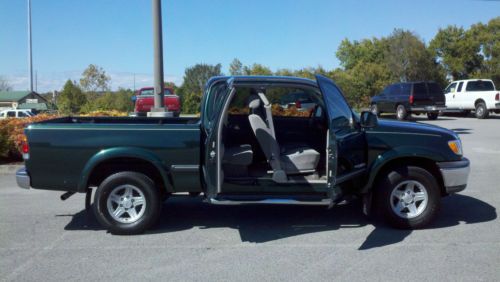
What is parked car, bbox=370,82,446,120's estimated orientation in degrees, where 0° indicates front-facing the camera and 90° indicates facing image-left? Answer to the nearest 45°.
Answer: approximately 135°

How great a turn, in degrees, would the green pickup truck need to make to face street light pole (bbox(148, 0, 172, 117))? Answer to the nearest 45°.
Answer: approximately 90° to its left

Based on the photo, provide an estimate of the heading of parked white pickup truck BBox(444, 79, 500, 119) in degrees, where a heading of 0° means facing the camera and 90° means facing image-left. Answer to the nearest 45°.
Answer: approximately 135°

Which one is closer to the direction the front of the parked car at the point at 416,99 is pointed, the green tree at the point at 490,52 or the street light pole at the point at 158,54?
the green tree

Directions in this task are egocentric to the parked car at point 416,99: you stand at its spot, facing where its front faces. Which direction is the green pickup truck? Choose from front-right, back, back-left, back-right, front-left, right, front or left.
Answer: back-left

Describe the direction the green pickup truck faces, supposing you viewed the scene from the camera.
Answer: facing to the right of the viewer

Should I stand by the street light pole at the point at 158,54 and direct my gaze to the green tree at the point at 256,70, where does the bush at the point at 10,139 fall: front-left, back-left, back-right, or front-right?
back-left

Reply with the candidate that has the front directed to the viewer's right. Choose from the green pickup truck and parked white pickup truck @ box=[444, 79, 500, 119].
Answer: the green pickup truck

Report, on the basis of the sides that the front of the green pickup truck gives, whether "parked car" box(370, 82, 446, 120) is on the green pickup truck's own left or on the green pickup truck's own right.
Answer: on the green pickup truck's own left
